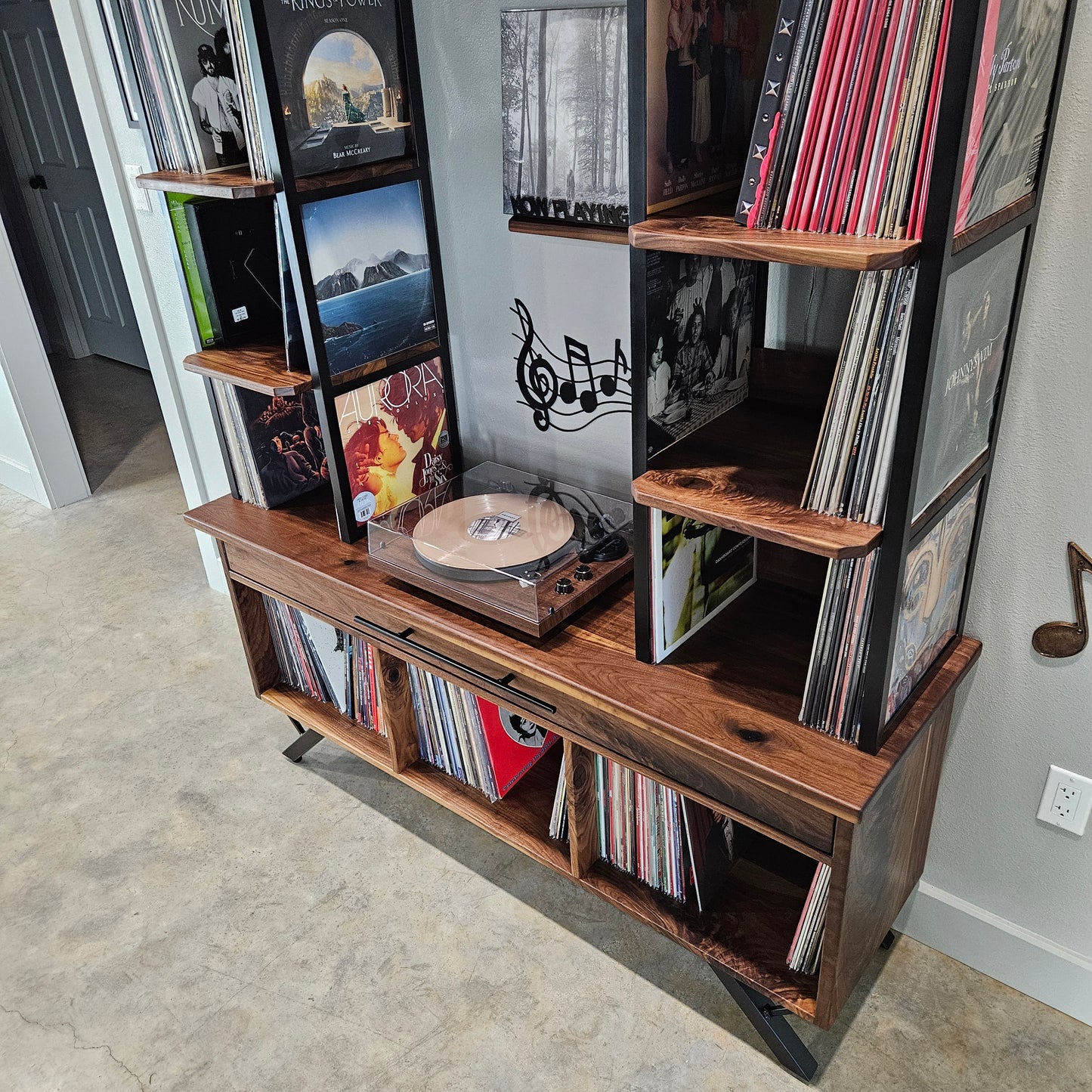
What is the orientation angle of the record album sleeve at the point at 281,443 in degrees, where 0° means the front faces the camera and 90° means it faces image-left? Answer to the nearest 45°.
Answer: approximately 315°

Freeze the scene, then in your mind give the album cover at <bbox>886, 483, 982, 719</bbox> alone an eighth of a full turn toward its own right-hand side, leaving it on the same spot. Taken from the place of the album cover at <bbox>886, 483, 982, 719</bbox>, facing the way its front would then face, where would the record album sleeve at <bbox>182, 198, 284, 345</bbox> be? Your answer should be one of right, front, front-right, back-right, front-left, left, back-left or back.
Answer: right

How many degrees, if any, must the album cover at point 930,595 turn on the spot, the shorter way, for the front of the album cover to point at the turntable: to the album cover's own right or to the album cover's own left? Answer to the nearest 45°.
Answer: approximately 135° to the album cover's own right

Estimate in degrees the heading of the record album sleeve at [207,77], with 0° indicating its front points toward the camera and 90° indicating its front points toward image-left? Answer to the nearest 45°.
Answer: approximately 315°
